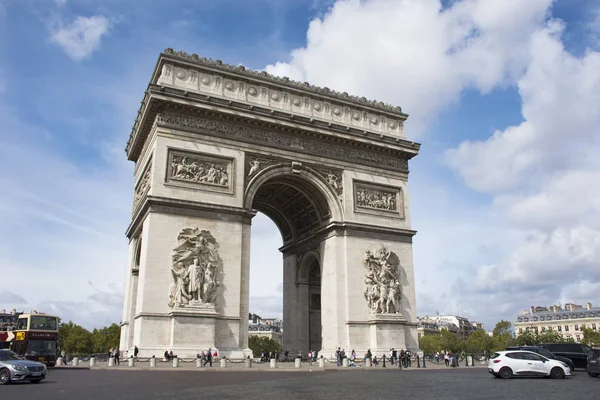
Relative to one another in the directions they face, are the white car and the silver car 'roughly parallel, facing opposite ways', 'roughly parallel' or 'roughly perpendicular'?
roughly parallel

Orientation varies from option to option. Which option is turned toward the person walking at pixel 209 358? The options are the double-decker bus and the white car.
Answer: the double-decker bus

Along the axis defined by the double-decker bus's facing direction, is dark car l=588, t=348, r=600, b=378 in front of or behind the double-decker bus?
in front

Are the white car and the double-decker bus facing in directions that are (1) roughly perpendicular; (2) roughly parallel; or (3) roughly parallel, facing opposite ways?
roughly parallel

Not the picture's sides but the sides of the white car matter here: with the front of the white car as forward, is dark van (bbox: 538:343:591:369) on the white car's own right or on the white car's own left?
on the white car's own left

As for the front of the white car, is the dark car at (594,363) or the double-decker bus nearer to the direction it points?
the dark car

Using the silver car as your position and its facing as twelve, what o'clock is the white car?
The white car is roughly at 11 o'clock from the silver car.

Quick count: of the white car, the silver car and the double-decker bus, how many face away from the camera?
0

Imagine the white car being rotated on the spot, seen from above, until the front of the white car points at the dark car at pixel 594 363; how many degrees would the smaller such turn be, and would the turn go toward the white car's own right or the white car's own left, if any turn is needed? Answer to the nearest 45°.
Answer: approximately 45° to the white car's own left

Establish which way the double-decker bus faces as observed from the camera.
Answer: facing the viewer and to the right of the viewer

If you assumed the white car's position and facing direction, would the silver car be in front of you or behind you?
behind

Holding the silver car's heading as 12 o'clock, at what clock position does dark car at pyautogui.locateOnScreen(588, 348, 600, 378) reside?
The dark car is roughly at 11 o'clock from the silver car.

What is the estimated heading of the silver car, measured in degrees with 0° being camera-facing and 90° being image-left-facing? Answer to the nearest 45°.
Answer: approximately 315°

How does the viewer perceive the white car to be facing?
facing to the right of the viewer

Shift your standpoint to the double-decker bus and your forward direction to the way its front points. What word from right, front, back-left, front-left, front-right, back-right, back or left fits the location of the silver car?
front-right

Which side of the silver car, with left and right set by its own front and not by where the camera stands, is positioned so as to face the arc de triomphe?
left

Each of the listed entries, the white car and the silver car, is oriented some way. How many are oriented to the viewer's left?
0
